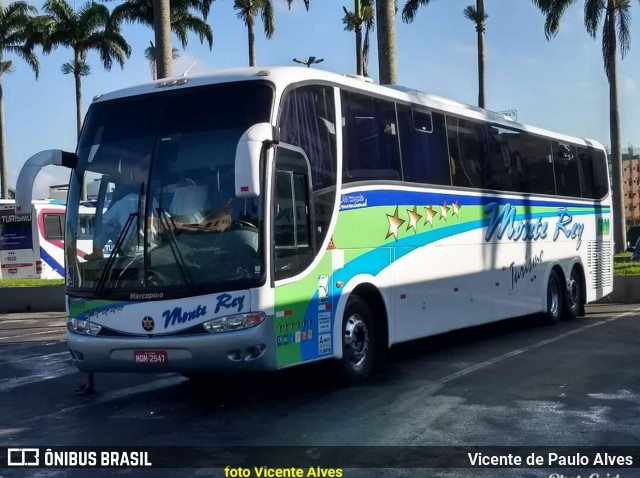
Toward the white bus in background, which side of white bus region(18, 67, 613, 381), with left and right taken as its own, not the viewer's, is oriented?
right

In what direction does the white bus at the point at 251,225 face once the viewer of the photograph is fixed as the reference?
facing the viewer and to the left of the viewer

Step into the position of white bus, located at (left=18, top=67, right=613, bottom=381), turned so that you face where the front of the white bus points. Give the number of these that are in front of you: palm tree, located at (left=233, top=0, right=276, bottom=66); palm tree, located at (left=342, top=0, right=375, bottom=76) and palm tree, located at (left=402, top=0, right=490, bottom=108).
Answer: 0

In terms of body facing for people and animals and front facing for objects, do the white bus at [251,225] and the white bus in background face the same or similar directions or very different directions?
very different directions

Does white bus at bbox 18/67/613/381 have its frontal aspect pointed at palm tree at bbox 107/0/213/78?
no

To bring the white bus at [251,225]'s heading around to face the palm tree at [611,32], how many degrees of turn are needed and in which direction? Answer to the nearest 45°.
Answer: approximately 180°

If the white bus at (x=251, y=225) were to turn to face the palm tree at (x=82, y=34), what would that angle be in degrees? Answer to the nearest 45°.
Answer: approximately 135° to its right

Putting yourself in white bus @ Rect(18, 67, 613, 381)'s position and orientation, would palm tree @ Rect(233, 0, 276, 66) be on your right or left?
on your right

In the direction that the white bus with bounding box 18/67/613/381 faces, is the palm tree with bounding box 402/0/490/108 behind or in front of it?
behind
